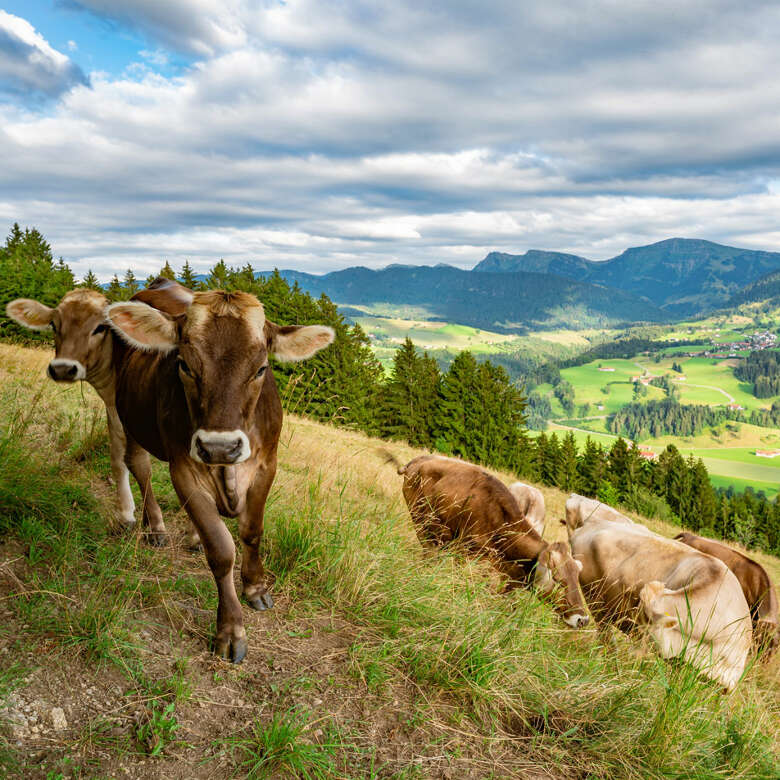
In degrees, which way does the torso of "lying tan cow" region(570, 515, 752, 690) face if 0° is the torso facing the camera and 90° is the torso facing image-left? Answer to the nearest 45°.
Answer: approximately 315°

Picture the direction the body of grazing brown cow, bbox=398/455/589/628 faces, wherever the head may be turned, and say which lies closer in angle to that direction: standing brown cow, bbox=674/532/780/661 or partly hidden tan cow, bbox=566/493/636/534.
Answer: the standing brown cow

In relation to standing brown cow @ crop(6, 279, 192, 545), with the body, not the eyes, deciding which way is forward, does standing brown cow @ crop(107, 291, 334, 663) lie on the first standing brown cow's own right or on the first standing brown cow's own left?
on the first standing brown cow's own left

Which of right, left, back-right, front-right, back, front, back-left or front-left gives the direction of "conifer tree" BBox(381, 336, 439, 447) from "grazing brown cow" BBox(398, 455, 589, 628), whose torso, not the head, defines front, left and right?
back-left

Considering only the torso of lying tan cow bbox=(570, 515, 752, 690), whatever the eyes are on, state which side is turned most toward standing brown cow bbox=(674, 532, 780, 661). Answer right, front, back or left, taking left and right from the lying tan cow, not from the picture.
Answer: left

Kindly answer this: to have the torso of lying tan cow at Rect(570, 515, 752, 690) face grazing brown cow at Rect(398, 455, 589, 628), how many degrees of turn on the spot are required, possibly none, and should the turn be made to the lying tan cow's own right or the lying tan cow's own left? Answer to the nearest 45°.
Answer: approximately 135° to the lying tan cow's own right

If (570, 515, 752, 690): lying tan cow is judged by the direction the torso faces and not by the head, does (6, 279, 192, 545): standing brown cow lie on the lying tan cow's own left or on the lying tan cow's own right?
on the lying tan cow's own right
